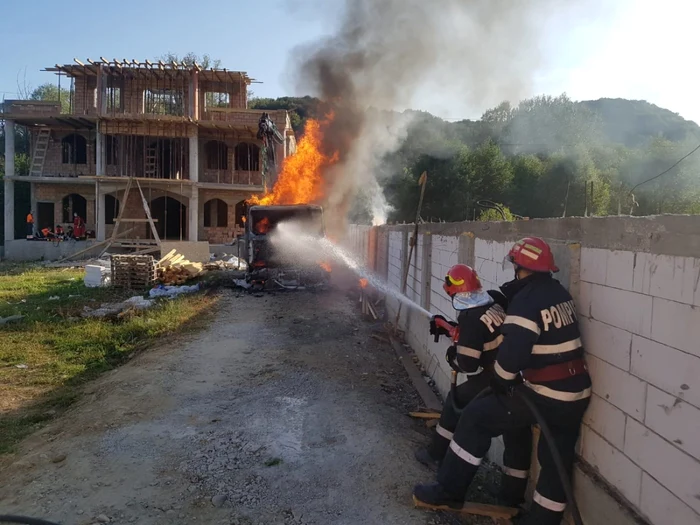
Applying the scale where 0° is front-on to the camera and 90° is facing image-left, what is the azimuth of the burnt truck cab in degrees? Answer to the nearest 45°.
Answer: approximately 0°

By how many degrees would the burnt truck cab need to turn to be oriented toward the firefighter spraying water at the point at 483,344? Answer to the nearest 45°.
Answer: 0° — it already faces them

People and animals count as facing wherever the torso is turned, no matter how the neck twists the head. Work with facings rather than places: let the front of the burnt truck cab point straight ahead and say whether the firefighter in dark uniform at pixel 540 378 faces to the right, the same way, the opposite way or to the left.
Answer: the opposite way

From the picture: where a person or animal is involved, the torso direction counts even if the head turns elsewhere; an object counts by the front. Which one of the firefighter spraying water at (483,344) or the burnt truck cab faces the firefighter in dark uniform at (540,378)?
the burnt truck cab

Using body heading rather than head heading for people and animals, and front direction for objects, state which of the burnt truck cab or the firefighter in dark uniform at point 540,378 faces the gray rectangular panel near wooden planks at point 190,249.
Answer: the firefighter in dark uniform

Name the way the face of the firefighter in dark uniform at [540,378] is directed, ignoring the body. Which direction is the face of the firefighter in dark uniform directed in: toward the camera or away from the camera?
away from the camera

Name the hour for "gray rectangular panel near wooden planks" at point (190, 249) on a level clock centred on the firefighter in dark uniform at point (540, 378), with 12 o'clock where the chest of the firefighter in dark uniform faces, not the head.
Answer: The gray rectangular panel near wooden planks is roughly at 12 o'clock from the firefighter in dark uniform.

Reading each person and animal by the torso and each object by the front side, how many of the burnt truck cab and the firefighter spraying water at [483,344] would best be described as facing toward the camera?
1

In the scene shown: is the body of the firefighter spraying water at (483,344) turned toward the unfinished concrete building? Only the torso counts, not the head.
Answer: yes

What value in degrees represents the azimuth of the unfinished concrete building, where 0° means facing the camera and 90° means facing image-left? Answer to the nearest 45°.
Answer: approximately 0°
